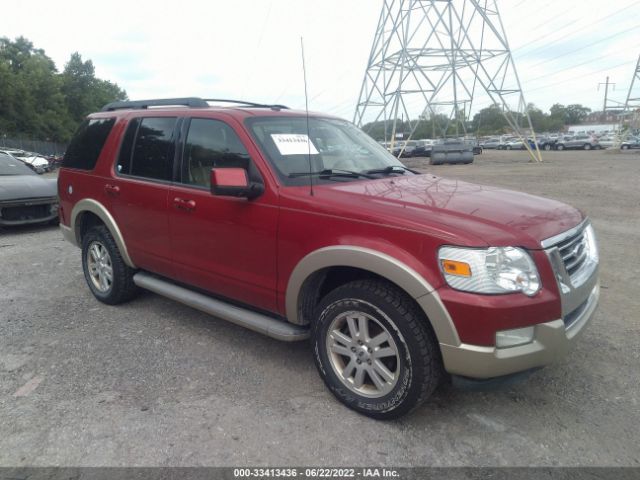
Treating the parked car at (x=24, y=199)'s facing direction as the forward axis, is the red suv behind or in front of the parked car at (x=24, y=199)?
in front

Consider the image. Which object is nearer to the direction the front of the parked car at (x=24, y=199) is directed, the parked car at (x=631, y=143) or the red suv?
the red suv

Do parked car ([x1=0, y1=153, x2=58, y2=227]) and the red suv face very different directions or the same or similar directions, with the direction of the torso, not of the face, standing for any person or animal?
same or similar directions

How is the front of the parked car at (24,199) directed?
toward the camera

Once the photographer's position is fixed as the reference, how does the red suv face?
facing the viewer and to the right of the viewer

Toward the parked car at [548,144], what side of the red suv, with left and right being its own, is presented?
left

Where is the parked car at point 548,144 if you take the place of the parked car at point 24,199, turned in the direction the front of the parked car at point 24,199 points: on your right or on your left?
on your left

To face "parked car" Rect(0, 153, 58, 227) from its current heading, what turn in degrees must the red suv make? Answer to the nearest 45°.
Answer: approximately 180°

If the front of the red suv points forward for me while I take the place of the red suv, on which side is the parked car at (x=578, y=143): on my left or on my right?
on my left

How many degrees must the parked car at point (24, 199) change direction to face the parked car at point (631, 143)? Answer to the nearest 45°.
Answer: approximately 90° to its left

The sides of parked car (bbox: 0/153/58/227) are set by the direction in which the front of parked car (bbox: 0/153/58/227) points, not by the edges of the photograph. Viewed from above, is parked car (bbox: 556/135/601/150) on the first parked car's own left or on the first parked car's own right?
on the first parked car's own left

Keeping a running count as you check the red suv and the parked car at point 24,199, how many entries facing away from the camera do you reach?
0

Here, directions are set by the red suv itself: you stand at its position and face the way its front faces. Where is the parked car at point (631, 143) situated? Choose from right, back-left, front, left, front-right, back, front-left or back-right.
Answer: left
